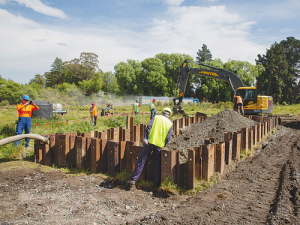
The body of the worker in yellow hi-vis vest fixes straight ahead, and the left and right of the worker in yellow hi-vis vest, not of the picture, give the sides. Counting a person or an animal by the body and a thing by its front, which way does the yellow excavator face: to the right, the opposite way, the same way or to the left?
to the left

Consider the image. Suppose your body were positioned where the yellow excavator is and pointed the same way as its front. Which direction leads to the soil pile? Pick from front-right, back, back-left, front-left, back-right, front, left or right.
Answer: left

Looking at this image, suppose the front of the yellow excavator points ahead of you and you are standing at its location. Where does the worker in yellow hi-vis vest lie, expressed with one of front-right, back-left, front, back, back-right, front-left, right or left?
left

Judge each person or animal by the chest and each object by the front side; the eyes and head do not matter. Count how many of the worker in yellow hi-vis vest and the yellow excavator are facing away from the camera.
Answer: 1

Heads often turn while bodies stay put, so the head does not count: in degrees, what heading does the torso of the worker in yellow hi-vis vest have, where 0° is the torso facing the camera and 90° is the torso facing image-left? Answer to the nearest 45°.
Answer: approximately 180°

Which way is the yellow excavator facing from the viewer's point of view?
to the viewer's left

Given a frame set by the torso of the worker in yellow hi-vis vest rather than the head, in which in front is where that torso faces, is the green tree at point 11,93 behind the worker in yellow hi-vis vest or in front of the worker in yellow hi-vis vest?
in front

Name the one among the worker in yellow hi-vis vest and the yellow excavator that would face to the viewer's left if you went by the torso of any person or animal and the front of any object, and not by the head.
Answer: the yellow excavator

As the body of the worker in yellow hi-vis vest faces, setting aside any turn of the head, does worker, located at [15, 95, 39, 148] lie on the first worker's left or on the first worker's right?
on the first worker's left
